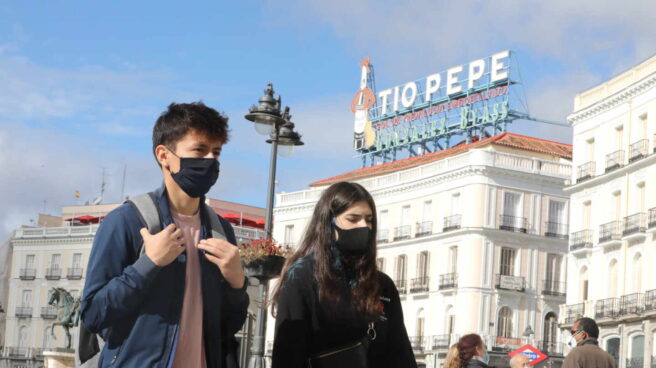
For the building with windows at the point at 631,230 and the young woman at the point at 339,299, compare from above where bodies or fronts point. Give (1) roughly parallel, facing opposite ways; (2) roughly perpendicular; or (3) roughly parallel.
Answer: roughly perpendicular

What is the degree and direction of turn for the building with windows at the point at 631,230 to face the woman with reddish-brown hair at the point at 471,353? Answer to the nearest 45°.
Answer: approximately 45° to its left

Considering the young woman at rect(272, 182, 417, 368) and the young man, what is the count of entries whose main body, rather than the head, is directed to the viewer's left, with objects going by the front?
0

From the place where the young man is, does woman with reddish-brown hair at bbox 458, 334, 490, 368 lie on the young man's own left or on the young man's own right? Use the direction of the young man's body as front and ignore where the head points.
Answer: on the young man's own left

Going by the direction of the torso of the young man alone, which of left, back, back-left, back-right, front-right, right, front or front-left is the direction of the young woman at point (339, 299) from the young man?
left

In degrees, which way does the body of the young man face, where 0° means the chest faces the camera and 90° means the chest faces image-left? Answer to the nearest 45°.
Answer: approximately 315°

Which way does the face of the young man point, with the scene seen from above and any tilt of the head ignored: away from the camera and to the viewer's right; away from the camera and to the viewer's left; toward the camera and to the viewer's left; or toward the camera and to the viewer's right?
toward the camera and to the viewer's right

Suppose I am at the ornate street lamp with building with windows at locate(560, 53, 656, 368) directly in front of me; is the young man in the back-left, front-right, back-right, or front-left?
back-right

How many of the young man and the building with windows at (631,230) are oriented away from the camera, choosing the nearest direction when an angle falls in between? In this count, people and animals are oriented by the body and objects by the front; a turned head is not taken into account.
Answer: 0
